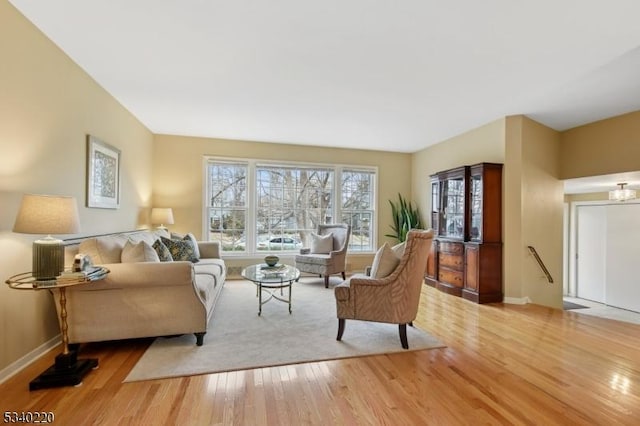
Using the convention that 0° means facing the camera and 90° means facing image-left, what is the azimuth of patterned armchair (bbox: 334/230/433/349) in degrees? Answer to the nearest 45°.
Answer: approximately 90°

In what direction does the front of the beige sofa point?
to the viewer's right

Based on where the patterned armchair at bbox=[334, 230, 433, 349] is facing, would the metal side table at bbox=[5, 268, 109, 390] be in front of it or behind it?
in front

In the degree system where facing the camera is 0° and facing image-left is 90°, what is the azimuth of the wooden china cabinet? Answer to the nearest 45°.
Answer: approximately 45°

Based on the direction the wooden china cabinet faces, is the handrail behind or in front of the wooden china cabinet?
behind

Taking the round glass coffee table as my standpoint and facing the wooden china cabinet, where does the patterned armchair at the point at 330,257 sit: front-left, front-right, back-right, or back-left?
front-left

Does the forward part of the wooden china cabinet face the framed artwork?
yes

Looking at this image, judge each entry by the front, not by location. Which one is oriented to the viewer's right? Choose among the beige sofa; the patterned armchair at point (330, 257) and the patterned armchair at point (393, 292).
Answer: the beige sofa

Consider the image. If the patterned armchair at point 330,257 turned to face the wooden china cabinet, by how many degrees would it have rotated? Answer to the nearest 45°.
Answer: approximately 135° to its left

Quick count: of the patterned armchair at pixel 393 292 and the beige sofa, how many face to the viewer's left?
1

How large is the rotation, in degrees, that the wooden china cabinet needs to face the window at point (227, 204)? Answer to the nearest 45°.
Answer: approximately 45° to its right

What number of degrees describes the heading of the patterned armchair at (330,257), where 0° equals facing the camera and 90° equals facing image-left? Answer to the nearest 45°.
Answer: approximately 45°

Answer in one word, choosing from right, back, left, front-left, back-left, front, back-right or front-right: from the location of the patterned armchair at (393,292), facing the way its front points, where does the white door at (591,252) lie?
back-right

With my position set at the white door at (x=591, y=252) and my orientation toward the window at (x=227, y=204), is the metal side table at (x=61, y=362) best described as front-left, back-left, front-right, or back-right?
front-left

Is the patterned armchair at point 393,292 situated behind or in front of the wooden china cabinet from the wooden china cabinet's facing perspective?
in front
